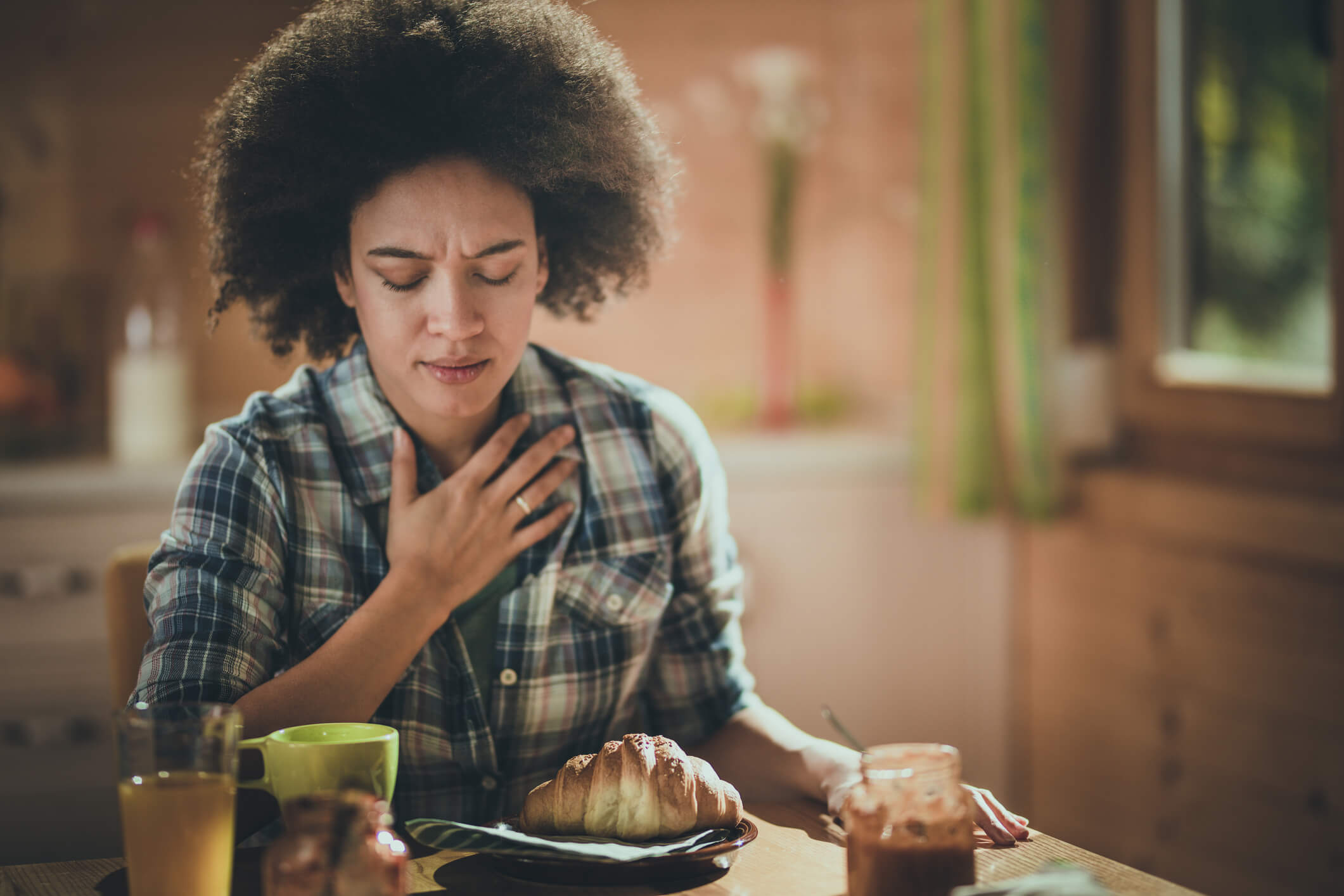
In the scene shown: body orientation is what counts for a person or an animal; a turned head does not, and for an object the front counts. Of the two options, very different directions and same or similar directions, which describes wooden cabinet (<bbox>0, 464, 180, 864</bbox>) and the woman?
same or similar directions

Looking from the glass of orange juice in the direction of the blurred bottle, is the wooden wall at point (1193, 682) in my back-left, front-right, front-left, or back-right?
front-right

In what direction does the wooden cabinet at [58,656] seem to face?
toward the camera

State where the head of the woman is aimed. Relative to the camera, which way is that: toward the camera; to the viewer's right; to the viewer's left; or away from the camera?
toward the camera

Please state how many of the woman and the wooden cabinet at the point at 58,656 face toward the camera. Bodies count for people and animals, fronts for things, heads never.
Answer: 2

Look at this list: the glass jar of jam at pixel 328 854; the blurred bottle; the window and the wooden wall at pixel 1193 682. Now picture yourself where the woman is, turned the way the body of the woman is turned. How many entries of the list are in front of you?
1

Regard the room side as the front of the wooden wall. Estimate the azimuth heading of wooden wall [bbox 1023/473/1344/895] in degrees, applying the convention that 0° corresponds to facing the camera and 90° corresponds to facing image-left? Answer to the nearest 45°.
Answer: approximately 45°

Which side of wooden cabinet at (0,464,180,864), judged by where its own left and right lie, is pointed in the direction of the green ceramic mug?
front

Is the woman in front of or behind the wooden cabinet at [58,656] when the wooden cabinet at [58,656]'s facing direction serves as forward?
in front

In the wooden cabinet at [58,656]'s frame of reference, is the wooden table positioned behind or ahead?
ahead

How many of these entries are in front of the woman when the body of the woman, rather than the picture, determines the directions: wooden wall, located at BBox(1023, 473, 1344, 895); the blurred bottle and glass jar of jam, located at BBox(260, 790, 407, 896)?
1

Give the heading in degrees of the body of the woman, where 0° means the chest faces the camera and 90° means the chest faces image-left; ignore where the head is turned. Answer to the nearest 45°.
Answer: approximately 0°

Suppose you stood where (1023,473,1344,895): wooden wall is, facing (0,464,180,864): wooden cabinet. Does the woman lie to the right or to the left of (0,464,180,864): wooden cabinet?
left
